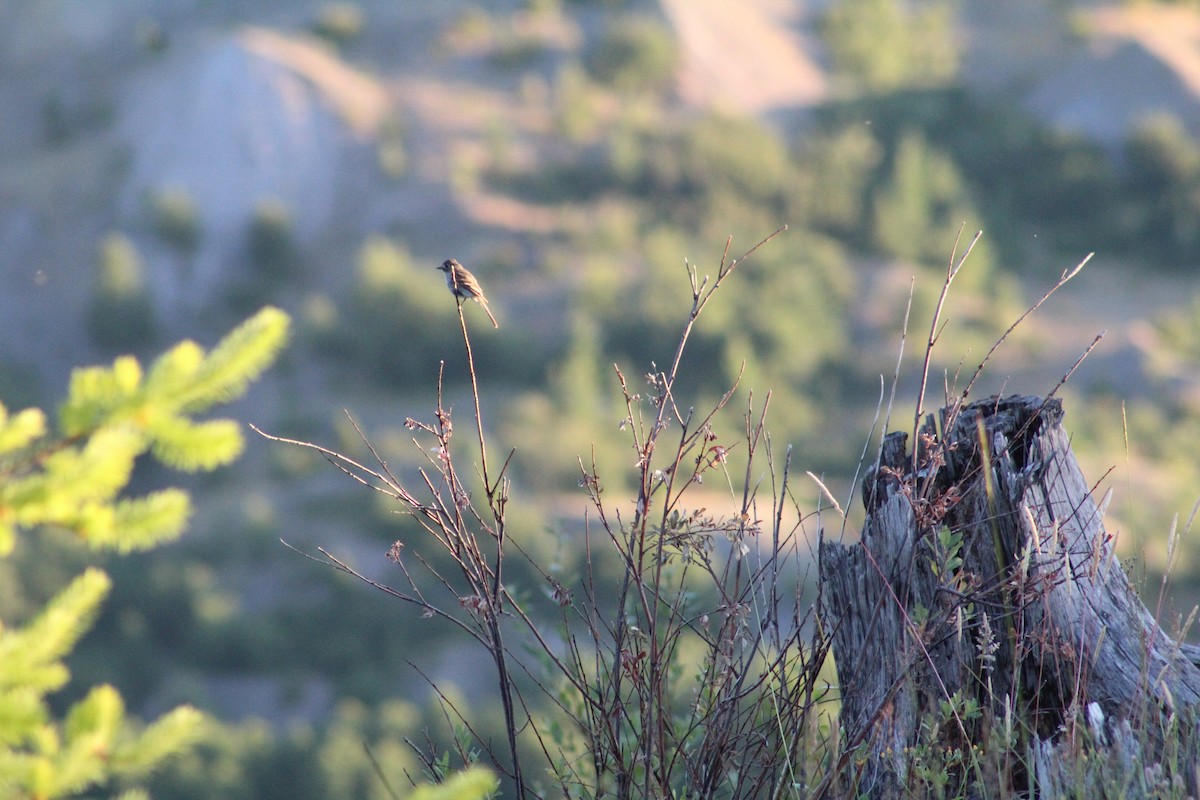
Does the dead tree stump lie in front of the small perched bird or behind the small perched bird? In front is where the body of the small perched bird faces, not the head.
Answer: behind

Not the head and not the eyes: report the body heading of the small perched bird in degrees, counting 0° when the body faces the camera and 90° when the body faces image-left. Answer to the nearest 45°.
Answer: approximately 90°

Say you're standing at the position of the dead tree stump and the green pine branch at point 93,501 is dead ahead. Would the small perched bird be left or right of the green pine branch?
right
